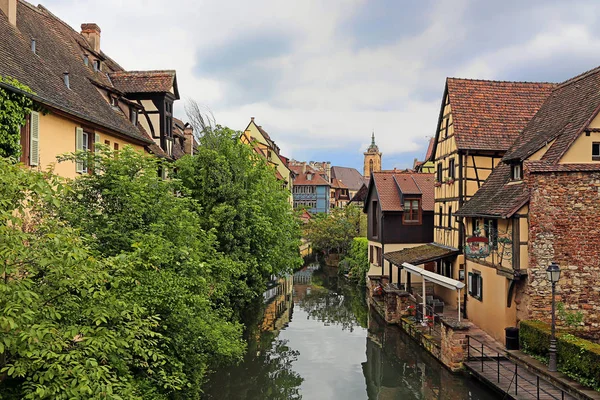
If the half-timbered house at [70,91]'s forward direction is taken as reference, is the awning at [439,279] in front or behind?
in front

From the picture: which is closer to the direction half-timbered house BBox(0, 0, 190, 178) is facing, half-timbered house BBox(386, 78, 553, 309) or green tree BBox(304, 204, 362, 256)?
the half-timbered house

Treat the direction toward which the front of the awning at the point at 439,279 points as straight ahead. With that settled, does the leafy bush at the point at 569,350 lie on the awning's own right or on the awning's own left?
on the awning's own left

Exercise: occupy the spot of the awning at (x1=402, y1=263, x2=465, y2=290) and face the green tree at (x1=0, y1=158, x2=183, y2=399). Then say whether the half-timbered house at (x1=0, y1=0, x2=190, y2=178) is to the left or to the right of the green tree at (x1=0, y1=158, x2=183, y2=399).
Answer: right

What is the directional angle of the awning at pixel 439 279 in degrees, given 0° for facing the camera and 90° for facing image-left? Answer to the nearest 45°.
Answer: approximately 45°

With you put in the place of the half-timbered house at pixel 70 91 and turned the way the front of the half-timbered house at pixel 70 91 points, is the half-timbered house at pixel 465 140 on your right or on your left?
on your left

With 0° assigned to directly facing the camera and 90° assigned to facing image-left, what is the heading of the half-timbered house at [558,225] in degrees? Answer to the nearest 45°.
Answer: approximately 45°

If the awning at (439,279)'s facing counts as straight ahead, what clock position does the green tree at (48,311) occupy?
The green tree is roughly at 11 o'clock from the awning.

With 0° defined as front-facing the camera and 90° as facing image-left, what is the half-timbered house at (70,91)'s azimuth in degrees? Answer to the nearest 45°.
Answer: approximately 315°

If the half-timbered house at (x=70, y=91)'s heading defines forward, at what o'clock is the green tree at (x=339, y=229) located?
The green tree is roughly at 9 o'clock from the half-timbered house.

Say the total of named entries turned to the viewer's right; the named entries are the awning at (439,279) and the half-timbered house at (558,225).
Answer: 0

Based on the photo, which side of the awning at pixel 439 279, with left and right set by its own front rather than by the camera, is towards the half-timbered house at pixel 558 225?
left

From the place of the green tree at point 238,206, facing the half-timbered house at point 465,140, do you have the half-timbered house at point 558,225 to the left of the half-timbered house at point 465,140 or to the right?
right
